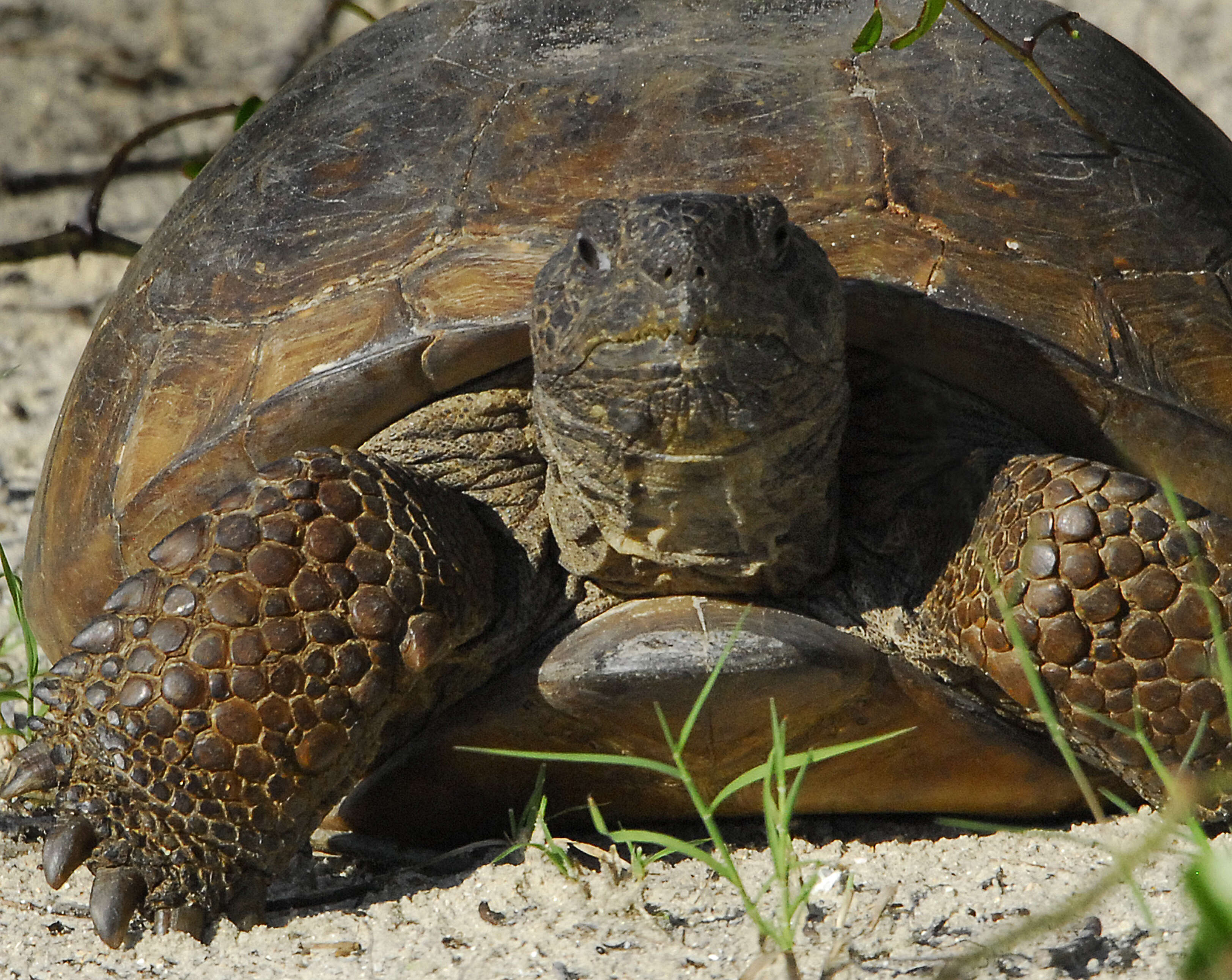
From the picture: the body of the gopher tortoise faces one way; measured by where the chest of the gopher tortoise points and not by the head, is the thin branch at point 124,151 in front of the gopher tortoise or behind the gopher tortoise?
behind

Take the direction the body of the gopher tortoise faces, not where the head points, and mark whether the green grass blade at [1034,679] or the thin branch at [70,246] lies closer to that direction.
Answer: the green grass blade

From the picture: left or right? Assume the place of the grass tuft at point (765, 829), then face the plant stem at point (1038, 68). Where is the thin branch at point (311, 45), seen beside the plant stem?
left

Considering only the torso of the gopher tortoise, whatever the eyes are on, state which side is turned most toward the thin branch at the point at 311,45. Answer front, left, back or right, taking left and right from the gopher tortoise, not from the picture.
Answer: back

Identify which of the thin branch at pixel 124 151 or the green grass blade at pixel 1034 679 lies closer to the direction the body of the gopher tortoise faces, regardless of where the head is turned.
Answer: the green grass blade

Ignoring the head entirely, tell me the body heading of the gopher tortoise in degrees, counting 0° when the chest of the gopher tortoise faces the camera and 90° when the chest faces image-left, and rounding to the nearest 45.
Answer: approximately 0°

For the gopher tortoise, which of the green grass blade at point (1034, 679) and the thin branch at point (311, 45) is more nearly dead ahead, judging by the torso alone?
the green grass blade

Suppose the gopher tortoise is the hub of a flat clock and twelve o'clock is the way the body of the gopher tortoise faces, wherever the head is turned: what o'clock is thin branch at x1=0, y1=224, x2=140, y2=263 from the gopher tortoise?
The thin branch is roughly at 5 o'clock from the gopher tortoise.
